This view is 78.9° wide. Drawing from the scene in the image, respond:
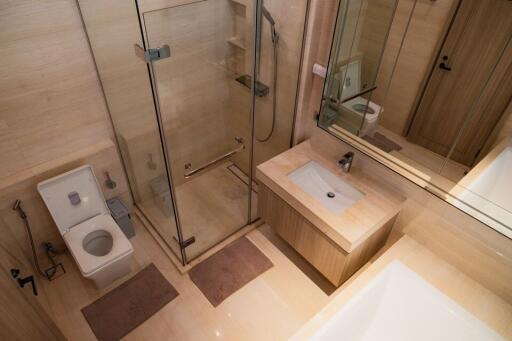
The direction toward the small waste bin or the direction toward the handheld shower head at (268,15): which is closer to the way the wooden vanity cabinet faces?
the small waste bin

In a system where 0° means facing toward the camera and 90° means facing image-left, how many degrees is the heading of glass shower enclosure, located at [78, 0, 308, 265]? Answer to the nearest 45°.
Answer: approximately 315°

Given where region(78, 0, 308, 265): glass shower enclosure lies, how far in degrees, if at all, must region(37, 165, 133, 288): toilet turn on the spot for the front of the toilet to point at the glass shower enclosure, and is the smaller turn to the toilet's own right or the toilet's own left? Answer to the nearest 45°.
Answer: approximately 45° to the toilet's own left

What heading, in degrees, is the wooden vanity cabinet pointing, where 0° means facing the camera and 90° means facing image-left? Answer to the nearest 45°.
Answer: approximately 45°

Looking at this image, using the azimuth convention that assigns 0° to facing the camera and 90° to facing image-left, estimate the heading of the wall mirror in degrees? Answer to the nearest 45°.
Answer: approximately 45°
